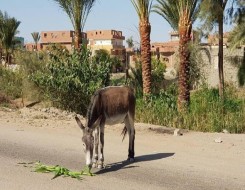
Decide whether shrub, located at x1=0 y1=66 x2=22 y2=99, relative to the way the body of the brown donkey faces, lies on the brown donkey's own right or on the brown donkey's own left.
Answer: on the brown donkey's own right

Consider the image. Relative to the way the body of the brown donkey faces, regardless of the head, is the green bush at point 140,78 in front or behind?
behind

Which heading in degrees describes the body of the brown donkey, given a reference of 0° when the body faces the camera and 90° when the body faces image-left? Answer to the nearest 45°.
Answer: approximately 45°

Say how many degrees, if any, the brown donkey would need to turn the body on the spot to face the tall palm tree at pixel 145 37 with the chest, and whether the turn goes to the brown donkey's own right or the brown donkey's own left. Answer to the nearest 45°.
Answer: approximately 135° to the brown donkey's own right

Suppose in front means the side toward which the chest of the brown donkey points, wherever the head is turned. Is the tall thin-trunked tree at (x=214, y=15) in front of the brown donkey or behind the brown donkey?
behind

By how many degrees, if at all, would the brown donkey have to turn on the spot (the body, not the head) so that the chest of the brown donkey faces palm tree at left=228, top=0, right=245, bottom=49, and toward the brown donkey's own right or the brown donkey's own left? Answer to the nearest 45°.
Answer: approximately 180°

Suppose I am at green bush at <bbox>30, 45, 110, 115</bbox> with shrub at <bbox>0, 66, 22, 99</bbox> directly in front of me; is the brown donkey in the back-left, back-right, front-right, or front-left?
back-left

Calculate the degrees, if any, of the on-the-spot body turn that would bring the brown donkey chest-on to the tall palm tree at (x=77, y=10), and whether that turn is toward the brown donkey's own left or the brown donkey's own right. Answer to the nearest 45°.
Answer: approximately 135° to the brown donkey's own right

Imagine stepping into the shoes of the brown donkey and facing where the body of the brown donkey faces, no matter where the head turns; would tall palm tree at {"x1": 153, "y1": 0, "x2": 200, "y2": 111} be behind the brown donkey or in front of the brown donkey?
behind
